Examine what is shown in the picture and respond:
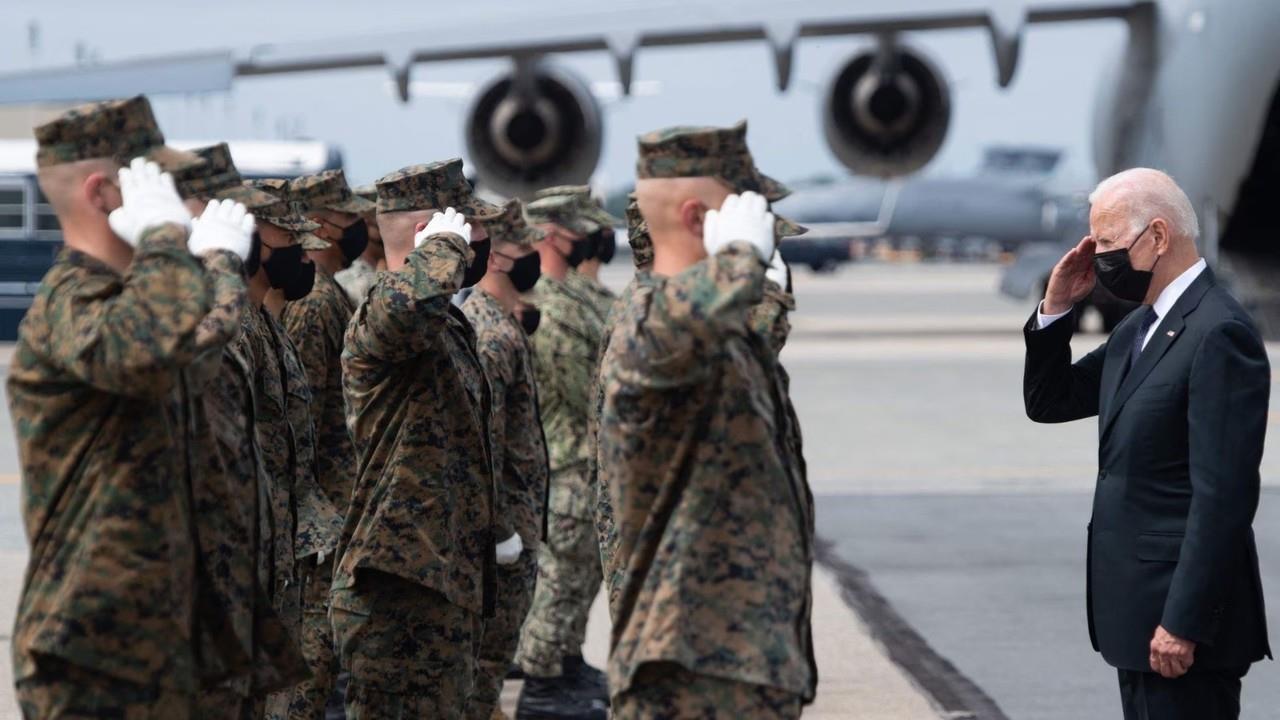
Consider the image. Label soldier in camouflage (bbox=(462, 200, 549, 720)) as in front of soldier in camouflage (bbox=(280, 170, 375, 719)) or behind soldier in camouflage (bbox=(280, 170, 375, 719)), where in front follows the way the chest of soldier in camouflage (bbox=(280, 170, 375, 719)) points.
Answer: in front

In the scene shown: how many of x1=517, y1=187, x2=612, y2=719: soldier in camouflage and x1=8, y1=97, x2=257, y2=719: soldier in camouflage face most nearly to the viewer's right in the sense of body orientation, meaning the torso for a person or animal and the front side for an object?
2

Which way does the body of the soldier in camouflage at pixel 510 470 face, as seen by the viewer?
to the viewer's right

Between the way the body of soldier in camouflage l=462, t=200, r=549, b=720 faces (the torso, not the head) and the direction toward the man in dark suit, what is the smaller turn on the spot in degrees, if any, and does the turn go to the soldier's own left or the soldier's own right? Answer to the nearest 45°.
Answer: approximately 45° to the soldier's own right

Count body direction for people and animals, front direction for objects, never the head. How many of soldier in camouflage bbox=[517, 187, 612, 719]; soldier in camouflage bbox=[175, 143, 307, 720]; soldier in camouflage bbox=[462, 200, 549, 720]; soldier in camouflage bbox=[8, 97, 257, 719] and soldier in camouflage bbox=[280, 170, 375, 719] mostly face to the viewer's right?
5

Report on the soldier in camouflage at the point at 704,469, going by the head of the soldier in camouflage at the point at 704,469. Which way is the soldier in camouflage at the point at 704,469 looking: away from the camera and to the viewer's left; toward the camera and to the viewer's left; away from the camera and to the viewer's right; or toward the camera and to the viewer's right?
away from the camera and to the viewer's right

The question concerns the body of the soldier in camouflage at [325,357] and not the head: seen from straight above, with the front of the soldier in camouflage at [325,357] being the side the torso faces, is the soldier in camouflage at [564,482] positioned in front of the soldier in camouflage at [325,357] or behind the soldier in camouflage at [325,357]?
in front

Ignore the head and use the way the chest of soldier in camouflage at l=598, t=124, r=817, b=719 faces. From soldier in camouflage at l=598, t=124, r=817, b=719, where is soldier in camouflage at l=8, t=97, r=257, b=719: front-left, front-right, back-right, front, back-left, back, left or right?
back

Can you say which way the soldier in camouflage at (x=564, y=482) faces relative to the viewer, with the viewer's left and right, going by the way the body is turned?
facing to the right of the viewer

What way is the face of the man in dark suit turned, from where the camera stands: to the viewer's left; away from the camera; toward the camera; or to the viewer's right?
to the viewer's left

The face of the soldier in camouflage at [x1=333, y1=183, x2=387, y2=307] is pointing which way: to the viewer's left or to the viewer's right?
to the viewer's right

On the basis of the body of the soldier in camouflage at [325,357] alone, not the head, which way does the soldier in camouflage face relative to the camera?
to the viewer's right

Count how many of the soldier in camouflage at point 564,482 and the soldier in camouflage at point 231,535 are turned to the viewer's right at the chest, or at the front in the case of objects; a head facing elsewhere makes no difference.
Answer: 2

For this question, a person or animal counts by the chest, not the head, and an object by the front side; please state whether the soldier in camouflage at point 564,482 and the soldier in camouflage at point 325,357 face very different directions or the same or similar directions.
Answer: same or similar directions

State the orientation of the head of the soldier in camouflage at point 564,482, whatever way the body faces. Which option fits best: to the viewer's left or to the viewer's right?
to the viewer's right

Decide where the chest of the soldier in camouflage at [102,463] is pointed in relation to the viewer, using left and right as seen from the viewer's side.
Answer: facing to the right of the viewer

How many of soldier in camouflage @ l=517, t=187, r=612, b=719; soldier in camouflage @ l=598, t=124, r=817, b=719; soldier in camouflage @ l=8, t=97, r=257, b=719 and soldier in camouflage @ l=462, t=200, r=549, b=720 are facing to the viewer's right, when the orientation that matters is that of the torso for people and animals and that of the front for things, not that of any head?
4
